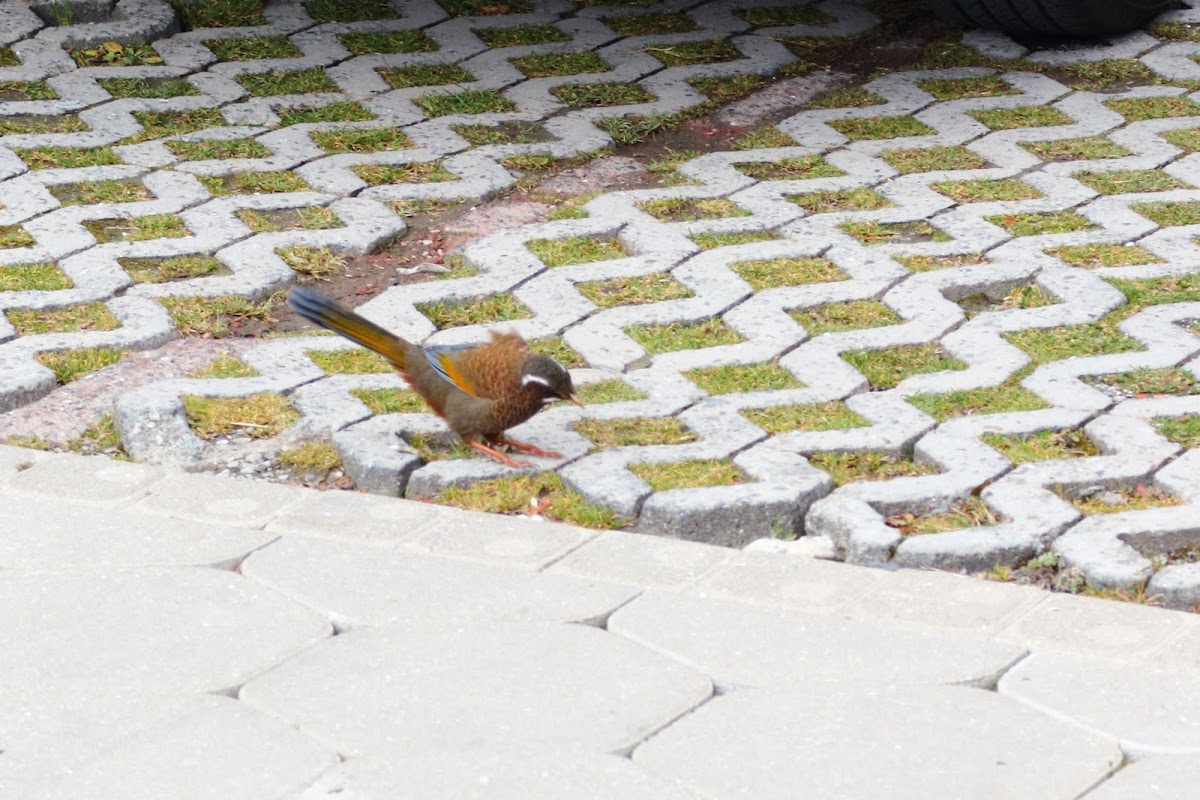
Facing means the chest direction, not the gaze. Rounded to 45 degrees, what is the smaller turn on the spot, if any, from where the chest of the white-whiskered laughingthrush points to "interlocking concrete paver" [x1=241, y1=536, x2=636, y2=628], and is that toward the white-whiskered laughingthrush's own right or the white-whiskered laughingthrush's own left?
approximately 90° to the white-whiskered laughingthrush's own right

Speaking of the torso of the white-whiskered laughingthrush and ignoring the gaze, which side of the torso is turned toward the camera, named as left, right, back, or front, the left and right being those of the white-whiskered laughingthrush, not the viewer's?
right

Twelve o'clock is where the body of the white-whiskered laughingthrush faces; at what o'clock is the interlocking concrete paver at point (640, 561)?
The interlocking concrete paver is roughly at 2 o'clock from the white-whiskered laughingthrush.

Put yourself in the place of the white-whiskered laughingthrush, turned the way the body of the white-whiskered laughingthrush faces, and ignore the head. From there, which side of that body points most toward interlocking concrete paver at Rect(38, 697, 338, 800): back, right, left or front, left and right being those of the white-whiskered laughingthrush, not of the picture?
right

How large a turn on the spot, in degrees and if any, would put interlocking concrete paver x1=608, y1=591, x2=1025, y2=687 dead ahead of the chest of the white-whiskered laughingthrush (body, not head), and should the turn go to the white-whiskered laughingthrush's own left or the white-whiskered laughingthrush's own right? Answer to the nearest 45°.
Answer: approximately 45° to the white-whiskered laughingthrush's own right

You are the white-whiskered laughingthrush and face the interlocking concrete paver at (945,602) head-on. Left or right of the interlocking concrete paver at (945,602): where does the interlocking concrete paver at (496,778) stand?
right

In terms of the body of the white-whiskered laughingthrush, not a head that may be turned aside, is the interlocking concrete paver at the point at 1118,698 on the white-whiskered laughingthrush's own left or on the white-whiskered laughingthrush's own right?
on the white-whiskered laughingthrush's own right

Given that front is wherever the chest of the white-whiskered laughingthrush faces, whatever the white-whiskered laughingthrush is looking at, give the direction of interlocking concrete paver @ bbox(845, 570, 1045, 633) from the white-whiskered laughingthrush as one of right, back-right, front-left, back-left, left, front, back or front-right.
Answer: front-right

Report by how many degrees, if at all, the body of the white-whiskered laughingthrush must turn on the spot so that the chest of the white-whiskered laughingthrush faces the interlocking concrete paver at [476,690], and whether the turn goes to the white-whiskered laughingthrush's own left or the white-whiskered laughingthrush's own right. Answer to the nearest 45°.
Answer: approximately 90° to the white-whiskered laughingthrush's own right

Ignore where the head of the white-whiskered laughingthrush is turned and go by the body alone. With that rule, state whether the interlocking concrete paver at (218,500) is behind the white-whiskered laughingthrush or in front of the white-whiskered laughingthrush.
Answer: behind
